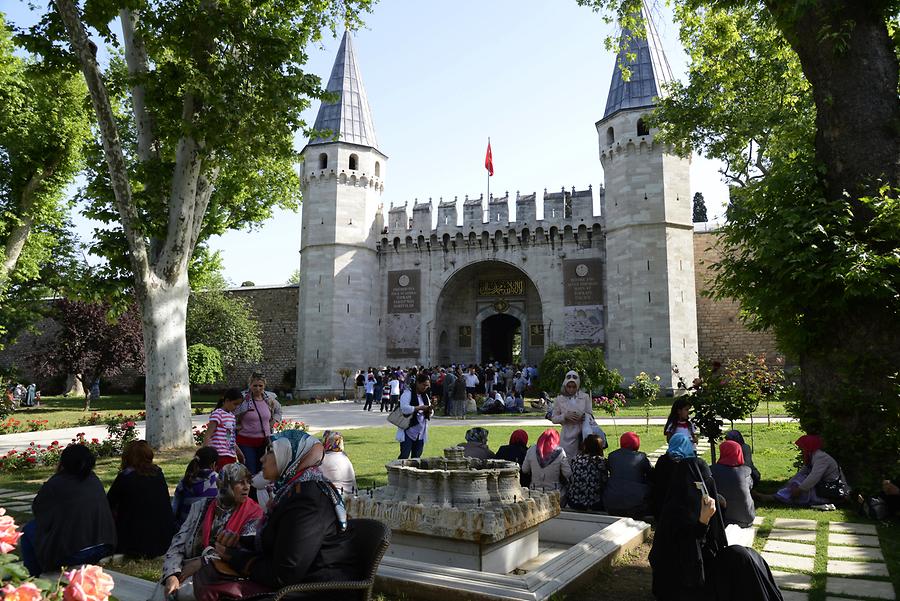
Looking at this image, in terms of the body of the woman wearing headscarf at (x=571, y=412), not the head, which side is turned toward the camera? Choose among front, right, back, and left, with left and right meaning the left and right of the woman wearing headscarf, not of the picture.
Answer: front

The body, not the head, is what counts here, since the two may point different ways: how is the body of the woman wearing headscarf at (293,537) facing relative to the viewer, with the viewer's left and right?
facing to the left of the viewer

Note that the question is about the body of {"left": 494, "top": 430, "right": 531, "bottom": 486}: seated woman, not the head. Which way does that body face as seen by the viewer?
away from the camera

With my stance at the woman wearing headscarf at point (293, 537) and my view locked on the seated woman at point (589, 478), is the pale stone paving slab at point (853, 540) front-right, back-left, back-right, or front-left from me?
front-right

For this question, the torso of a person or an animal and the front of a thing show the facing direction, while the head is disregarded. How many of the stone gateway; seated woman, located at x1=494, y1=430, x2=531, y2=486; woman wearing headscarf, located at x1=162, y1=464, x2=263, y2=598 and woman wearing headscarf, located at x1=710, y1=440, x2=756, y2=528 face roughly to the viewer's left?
0

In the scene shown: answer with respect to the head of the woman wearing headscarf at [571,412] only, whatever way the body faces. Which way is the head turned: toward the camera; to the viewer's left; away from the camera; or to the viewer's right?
toward the camera

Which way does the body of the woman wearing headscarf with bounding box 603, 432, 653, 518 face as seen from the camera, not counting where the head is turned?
away from the camera

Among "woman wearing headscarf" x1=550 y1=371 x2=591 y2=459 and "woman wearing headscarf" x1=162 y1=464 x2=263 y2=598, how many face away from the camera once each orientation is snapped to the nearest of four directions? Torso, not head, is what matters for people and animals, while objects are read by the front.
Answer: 0

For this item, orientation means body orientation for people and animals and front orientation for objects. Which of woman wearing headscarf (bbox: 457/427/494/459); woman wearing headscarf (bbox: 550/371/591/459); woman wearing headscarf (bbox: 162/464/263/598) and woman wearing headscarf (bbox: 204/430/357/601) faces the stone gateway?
woman wearing headscarf (bbox: 457/427/494/459)

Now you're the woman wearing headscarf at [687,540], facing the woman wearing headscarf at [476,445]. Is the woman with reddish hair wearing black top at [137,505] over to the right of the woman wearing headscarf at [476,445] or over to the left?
left

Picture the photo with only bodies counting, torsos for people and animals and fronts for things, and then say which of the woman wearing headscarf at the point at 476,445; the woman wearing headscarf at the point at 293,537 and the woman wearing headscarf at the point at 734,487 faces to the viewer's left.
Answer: the woman wearing headscarf at the point at 293,537

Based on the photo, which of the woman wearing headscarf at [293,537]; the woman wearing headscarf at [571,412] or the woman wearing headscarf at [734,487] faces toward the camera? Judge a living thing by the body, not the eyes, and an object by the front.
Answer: the woman wearing headscarf at [571,412]

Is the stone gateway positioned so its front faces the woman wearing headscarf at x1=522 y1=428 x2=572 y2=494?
yes

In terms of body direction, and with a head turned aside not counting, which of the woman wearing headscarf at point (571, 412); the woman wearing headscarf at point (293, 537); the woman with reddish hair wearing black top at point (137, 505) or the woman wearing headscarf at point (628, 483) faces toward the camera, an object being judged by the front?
the woman wearing headscarf at point (571, 412)

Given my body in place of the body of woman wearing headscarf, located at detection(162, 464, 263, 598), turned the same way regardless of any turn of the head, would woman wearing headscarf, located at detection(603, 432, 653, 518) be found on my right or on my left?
on my left

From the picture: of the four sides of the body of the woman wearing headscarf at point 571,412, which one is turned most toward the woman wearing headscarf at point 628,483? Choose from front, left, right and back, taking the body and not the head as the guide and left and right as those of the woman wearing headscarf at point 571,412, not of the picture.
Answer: front
